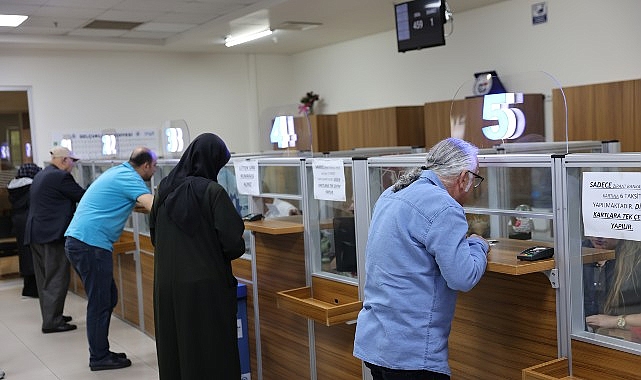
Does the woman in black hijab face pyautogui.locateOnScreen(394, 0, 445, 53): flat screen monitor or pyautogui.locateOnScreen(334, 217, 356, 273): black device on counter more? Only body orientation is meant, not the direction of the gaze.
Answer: the flat screen monitor

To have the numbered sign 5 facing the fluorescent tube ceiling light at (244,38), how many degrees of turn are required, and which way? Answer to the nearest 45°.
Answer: approximately 90° to its right

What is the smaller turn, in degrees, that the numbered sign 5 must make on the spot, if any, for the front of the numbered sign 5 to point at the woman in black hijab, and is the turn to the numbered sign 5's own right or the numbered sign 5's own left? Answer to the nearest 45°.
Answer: approximately 45° to the numbered sign 5's own right

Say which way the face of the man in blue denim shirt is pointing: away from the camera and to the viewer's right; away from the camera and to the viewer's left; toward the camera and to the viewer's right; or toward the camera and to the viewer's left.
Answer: away from the camera and to the viewer's right

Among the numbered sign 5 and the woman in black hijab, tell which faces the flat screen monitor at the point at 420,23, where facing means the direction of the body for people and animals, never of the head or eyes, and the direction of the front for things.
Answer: the woman in black hijab

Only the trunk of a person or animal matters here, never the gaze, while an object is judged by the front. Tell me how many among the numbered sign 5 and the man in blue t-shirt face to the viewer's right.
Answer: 1

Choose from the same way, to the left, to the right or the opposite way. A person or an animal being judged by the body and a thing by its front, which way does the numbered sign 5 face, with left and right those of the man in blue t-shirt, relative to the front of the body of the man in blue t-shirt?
the opposite way

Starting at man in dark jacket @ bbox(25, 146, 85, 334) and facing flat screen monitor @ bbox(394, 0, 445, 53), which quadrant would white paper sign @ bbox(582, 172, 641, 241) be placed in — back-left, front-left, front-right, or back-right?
front-right

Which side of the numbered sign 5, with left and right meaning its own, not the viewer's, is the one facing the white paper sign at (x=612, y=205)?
left

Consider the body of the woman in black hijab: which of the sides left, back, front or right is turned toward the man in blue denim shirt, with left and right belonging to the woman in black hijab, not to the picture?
right

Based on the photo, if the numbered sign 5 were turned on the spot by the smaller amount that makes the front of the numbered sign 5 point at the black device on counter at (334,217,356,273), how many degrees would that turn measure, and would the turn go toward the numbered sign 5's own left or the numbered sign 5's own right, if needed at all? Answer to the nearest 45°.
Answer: approximately 45° to the numbered sign 5's own right

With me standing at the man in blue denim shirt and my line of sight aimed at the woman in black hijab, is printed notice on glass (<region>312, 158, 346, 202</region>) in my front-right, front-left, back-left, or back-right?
front-right

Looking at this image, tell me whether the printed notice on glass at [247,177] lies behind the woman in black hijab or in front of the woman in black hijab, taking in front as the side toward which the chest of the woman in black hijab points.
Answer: in front

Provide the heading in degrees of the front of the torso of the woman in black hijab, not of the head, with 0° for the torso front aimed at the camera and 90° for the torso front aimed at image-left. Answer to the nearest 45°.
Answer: approximately 225°

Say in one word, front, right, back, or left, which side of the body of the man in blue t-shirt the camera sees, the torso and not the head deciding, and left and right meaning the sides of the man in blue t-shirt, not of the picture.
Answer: right

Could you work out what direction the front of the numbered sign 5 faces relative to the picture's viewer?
facing the viewer and to the left of the viewer

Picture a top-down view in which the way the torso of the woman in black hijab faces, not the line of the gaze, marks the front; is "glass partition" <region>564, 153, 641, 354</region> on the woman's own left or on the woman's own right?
on the woman's own right
